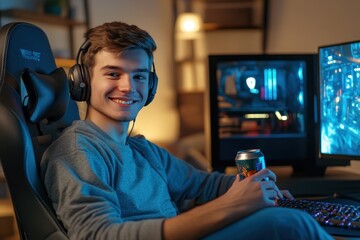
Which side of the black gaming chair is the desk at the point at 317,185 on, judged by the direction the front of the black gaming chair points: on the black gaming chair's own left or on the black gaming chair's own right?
on the black gaming chair's own left

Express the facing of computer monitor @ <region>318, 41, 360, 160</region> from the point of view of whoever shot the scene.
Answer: facing the viewer and to the left of the viewer

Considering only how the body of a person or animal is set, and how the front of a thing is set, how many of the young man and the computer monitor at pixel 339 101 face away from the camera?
0

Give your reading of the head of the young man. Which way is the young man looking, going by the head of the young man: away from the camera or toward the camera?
toward the camera

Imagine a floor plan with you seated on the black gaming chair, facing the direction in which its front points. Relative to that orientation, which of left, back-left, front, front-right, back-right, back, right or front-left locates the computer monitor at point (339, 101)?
front-left

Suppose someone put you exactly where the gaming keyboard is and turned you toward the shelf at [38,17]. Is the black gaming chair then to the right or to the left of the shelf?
left

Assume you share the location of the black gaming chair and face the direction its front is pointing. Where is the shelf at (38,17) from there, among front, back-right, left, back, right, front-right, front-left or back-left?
back-left

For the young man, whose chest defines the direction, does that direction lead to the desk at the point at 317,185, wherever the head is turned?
no

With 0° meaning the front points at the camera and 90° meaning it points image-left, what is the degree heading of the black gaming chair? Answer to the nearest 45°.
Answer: approximately 315°

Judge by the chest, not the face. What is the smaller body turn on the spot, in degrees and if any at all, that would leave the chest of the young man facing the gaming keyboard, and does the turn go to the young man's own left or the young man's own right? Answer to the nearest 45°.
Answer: approximately 45° to the young man's own left

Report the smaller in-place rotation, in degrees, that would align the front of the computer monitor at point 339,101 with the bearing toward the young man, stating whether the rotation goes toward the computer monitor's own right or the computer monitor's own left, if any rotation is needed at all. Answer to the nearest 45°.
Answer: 0° — it already faces them

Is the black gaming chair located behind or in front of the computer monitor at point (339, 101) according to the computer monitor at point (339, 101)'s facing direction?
in front

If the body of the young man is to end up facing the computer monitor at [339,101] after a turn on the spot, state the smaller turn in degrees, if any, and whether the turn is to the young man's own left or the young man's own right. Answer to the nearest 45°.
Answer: approximately 90° to the young man's own left

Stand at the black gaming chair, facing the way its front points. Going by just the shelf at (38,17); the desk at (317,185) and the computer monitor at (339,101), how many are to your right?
0
